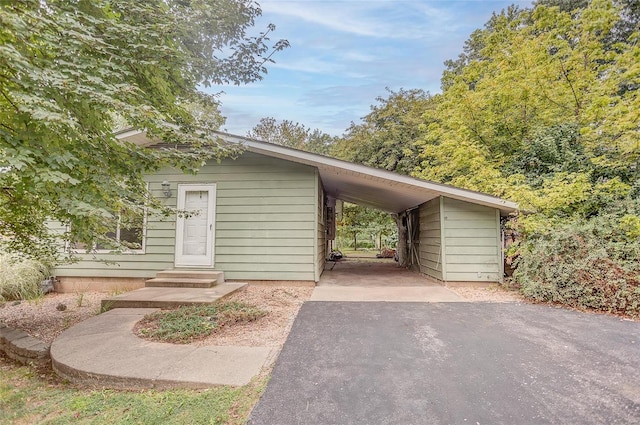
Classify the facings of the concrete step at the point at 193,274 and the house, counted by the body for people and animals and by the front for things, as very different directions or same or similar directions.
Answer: same or similar directions

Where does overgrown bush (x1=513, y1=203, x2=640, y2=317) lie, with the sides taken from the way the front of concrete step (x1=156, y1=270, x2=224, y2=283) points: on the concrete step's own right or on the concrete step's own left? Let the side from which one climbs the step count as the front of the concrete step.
on the concrete step's own left

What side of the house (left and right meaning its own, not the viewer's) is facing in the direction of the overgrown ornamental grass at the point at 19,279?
right

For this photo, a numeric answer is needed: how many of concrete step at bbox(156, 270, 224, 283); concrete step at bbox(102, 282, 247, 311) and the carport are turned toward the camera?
3

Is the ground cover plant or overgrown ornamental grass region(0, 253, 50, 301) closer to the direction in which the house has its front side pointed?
the ground cover plant

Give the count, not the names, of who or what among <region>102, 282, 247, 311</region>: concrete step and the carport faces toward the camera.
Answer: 2

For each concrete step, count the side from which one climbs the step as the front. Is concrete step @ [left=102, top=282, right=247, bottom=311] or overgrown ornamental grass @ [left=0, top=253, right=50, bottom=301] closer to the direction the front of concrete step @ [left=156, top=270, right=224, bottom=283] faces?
the concrete step

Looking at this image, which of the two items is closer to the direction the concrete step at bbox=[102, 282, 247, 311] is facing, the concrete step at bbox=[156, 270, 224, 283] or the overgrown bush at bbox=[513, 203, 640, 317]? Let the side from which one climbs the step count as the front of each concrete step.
the overgrown bush

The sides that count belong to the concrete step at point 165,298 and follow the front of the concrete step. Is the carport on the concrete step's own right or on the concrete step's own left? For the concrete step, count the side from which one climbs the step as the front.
on the concrete step's own left

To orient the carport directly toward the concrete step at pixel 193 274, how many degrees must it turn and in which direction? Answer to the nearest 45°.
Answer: approximately 90° to its right

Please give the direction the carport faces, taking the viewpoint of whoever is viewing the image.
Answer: facing the viewer

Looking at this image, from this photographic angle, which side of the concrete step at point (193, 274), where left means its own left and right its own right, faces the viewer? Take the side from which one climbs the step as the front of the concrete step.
front

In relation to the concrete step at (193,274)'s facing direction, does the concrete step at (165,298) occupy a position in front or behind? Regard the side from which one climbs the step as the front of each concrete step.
in front

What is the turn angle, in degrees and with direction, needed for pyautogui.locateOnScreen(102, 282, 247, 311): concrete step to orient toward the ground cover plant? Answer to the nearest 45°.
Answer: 0° — it already faces it

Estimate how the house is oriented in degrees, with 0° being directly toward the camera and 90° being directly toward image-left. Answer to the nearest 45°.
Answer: approximately 0°

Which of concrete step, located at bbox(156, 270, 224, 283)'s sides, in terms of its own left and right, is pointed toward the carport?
left
